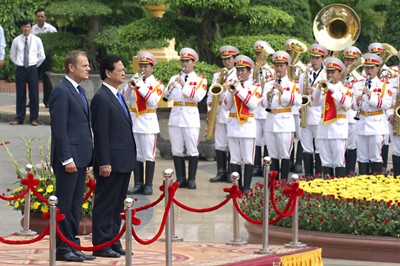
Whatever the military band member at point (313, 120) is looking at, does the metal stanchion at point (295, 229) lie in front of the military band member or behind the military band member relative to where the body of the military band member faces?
in front

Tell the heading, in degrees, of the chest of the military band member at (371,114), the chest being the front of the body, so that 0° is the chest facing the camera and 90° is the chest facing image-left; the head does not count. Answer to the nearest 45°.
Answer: approximately 45°

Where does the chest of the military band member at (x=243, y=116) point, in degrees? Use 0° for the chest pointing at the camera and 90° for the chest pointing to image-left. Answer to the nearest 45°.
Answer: approximately 45°

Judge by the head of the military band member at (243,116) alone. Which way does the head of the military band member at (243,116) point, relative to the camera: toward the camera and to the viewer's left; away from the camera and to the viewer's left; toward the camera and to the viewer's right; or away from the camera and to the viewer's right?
toward the camera and to the viewer's left

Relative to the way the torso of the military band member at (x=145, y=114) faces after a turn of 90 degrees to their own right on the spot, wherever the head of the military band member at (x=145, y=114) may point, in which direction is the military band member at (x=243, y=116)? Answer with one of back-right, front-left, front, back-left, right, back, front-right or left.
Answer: back-right

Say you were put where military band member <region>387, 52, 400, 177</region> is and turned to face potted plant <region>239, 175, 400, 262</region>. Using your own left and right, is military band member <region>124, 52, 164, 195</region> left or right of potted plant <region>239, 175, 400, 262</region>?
right

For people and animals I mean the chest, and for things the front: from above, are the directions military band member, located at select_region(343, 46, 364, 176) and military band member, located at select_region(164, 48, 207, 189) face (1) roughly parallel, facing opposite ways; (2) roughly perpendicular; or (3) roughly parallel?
roughly parallel

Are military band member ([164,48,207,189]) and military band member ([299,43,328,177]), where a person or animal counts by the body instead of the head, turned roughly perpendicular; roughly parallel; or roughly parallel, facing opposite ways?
roughly parallel

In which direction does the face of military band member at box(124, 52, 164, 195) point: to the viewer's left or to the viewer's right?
to the viewer's left

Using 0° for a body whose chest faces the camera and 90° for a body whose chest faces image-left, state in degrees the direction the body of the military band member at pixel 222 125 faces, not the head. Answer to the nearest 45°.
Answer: approximately 45°

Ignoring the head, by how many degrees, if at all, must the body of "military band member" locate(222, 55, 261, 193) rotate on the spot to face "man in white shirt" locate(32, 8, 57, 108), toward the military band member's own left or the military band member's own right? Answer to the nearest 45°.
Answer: approximately 90° to the military band member's own right

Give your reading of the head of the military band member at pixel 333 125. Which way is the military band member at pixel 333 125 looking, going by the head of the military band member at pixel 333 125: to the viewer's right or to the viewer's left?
to the viewer's left

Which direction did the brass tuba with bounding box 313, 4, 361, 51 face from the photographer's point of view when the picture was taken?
facing the viewer

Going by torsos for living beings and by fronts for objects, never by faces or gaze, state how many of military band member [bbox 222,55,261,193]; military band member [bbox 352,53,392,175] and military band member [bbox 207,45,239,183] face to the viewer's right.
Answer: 0

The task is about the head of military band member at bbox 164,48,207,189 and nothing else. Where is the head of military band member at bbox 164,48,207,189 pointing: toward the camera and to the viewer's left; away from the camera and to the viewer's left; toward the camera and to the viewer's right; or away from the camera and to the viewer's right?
toward the camera and to the viewer's left
